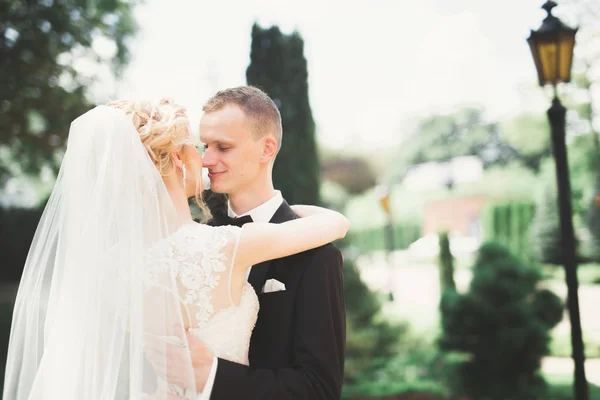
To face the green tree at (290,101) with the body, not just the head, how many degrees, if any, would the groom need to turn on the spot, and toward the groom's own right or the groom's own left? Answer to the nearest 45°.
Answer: approximately 135° to the groom's own right

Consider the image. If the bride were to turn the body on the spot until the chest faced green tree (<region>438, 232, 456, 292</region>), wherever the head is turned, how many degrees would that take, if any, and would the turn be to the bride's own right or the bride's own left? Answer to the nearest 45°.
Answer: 0° — they already face it

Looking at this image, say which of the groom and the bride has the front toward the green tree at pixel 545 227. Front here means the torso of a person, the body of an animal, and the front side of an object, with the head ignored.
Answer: the bride

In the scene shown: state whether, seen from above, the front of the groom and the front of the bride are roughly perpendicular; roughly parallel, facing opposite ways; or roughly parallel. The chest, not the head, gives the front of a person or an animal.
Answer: roughly parallel, facing opposite ways

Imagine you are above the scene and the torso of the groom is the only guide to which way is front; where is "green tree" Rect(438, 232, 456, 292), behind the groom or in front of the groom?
behind

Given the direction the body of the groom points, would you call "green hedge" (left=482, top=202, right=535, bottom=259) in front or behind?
behind

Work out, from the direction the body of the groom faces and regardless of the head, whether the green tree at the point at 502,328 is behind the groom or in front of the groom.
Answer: behind

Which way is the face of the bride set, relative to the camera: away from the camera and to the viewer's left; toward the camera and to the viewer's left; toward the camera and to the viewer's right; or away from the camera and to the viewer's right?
away from the camera and to the viewer's right

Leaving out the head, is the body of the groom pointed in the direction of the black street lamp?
no

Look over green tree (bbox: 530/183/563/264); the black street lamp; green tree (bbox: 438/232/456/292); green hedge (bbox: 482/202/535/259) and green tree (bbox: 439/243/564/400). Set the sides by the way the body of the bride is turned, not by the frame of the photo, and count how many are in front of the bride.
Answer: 5

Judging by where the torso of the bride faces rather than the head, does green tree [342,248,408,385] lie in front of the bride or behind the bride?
in front

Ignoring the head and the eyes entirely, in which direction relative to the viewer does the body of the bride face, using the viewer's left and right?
facing away from the viewer and to the right of the viewer

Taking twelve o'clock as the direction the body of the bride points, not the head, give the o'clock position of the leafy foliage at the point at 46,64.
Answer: The leafy foliage is roughly at 10 o'clock from the bride.

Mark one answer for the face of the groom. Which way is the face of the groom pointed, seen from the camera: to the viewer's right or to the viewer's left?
to the viewer's left

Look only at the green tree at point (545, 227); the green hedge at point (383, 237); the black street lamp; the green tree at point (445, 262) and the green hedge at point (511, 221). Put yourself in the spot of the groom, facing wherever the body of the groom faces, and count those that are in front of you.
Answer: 0

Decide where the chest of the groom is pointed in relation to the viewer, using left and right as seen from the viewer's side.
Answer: facing the viewer and to the left of the viewer

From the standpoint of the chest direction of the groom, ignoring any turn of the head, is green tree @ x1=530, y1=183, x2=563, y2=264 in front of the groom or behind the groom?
behind

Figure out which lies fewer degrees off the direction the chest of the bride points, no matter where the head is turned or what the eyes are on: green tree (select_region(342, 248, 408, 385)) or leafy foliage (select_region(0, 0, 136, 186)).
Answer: the green tree

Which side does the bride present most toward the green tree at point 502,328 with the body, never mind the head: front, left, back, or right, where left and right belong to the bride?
front

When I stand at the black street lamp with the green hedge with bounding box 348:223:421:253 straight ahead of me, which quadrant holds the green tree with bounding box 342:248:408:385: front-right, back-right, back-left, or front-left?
front-left
